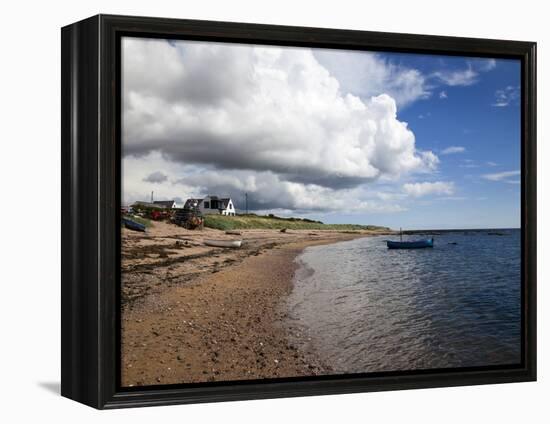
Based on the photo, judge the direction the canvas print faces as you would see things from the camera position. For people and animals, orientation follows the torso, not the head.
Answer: facing the viewer and to the right of the viewer
